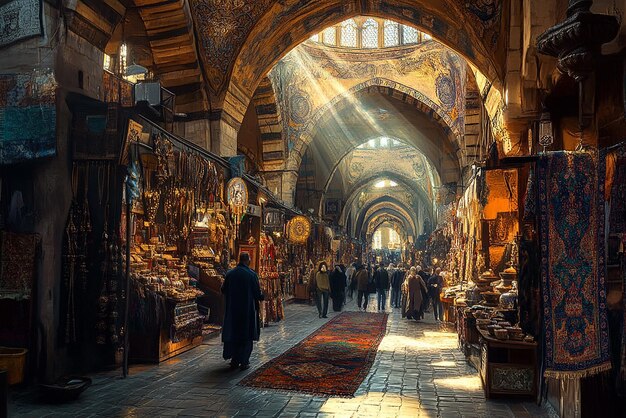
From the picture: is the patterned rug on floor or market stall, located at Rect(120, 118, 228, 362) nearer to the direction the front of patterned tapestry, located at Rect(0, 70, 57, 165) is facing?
the patterned rug on floor

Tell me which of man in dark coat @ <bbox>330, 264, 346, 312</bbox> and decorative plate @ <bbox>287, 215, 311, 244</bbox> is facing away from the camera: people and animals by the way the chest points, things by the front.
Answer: the man in dark coat

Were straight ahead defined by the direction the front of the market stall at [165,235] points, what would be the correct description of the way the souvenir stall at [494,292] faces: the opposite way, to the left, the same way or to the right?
the opposite way

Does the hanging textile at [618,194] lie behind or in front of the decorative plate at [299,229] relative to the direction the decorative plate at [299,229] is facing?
in front

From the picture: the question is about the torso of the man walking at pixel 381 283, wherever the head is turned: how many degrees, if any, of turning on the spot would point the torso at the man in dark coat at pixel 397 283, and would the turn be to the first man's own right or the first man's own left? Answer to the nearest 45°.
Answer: approximately 45° to the first man's own right

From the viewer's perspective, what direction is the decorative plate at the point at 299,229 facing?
toward the camera

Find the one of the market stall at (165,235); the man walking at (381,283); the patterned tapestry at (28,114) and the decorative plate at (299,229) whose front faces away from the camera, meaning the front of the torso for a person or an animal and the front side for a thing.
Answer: the man walking

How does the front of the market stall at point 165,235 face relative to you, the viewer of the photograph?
facing the viewer and to the right of the viewer
